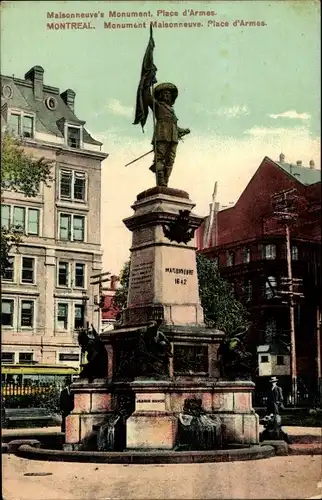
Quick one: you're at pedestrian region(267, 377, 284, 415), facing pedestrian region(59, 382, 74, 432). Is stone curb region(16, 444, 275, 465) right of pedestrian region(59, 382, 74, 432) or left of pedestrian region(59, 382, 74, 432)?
left

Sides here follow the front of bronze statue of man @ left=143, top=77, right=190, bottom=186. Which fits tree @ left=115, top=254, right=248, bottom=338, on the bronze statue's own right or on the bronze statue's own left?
on the bronze statue's own left

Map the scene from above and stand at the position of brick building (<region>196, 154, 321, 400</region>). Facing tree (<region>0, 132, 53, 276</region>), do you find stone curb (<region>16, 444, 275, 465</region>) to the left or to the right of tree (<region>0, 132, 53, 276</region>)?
left

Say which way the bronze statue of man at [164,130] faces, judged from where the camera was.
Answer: facing the viewer and to the right of the viewer

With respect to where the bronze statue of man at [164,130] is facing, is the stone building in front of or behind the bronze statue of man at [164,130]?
behind

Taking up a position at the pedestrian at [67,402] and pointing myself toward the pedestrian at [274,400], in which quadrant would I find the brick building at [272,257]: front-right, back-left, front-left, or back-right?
front-left

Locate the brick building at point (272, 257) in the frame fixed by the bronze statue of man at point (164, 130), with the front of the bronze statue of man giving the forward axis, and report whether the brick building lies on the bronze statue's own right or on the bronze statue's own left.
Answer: on the bronze statue's own left
